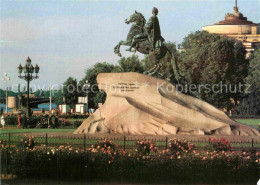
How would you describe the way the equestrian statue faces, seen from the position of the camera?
facing to the left of the viewer

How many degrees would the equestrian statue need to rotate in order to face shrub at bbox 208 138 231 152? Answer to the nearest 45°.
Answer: approximately 90° to its left

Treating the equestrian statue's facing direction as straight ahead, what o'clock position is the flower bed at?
The flower bed is roughly at 9 o'clock from the equestrian statue.

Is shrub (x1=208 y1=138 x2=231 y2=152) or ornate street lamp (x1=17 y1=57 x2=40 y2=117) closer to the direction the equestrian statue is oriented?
the ornate street lamp

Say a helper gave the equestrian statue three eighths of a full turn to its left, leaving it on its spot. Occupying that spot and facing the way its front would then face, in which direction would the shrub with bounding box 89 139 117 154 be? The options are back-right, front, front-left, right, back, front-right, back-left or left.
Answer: front-right

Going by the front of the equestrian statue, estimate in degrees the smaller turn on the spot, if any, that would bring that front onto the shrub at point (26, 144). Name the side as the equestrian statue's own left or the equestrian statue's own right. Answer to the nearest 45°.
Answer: approximately 45° to the equestrian statue's own left

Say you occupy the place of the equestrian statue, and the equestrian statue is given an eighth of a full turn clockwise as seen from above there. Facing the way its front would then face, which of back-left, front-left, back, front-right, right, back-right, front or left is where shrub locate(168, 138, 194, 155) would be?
back-left

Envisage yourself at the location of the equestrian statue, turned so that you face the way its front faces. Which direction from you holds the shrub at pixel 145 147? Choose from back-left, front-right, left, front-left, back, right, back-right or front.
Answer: left

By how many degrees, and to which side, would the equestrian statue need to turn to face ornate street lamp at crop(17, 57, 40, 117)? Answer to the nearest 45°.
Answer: approximately 45° to its right
